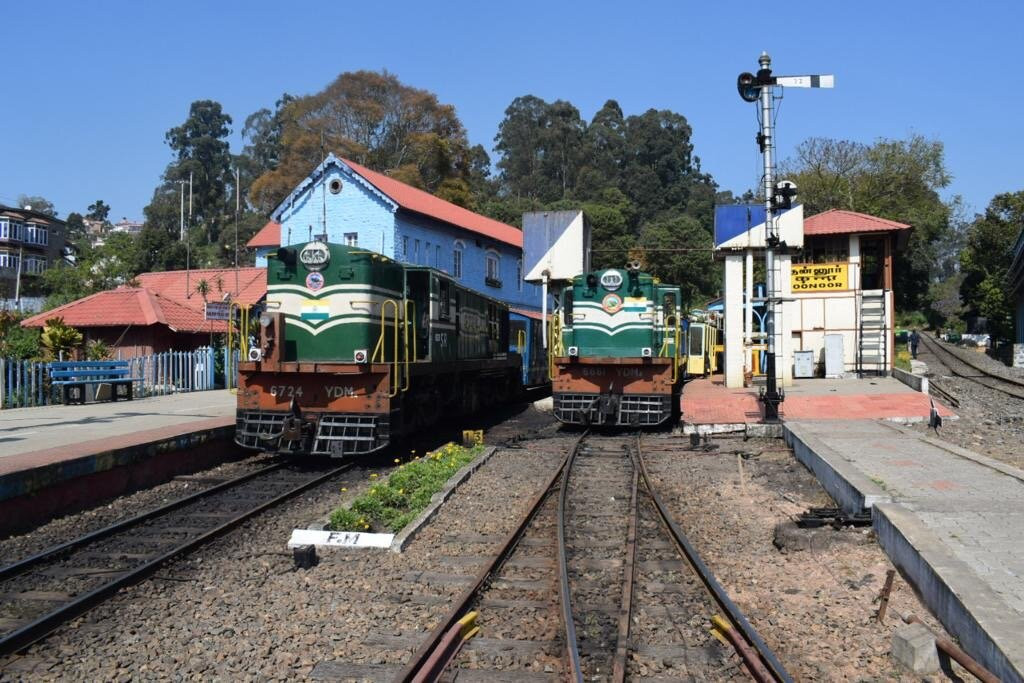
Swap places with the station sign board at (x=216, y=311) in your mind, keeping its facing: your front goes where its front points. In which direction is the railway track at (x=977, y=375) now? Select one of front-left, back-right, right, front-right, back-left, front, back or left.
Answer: left

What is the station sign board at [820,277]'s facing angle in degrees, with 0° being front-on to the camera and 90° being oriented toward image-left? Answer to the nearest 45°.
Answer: approximately 0°

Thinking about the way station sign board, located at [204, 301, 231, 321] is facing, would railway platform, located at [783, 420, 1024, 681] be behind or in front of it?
in front

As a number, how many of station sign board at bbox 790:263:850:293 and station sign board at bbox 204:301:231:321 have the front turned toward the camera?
2

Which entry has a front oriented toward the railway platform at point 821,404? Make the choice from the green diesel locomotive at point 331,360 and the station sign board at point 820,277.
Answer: the station sign board

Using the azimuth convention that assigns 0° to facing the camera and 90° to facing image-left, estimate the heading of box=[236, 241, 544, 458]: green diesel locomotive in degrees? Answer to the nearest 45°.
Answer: approximately 45°

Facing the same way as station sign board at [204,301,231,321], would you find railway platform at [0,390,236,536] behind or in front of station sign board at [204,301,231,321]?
in front

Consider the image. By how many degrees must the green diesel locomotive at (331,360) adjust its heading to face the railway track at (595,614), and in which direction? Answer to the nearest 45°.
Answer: approximately 45° to its left

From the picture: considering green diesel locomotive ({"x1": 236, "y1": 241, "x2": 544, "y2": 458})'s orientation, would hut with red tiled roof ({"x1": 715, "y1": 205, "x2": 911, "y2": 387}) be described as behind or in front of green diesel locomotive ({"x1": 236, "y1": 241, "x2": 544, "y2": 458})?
behind

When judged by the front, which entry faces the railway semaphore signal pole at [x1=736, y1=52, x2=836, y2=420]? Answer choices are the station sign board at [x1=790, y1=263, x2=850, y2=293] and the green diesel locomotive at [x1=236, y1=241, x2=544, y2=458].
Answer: the station sign board

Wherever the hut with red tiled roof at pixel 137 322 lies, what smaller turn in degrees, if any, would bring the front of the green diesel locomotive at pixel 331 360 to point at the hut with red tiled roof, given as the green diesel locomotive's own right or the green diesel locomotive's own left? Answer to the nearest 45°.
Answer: approximately 90° to the green diesel locomotive's own right

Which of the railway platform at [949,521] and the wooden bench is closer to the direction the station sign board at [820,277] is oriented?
the railway platform

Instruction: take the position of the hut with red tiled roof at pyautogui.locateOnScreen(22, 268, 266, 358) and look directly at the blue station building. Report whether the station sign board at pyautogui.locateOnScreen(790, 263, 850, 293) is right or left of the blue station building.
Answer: right
